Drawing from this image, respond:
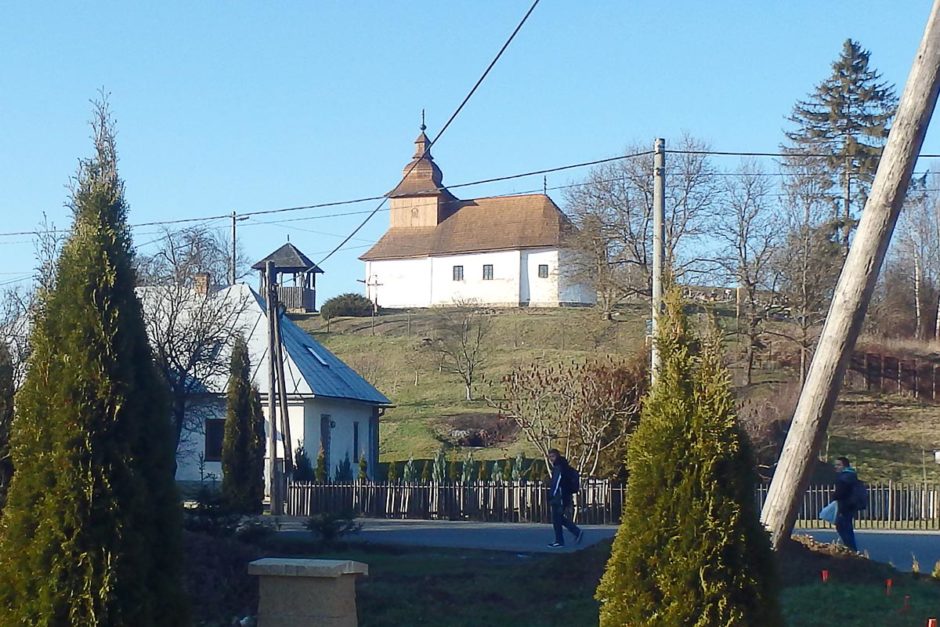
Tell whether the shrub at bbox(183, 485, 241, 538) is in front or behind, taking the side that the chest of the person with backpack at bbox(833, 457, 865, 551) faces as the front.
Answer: in front

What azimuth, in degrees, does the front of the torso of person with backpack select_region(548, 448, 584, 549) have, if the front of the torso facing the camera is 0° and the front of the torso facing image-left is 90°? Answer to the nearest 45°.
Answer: approximately 90°

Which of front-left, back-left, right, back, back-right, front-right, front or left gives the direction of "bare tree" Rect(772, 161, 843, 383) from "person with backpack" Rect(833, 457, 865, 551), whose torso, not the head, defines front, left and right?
right

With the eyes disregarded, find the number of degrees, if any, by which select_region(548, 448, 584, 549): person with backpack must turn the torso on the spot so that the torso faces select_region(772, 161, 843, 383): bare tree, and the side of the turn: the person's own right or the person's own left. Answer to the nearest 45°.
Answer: approximately 90° to the person's own right

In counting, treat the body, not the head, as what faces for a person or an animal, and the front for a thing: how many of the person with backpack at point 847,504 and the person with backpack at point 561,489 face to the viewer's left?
2

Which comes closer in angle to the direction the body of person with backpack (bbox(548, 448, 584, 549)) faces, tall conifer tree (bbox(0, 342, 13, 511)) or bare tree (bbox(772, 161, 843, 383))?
the tall conifer tree

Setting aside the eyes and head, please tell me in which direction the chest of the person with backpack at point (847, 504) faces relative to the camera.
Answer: to the viewer's left

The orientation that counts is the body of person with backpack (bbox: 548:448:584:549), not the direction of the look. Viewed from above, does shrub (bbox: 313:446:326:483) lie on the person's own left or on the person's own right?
on the person's own right

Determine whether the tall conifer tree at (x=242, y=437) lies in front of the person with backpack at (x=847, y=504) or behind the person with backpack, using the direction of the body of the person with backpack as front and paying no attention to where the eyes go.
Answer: in front

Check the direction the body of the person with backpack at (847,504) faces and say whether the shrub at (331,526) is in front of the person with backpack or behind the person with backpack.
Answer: in front

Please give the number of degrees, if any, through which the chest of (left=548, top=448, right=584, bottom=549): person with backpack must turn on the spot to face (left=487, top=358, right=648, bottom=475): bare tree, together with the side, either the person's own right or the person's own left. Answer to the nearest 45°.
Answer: approximately 90° to the person's own right
